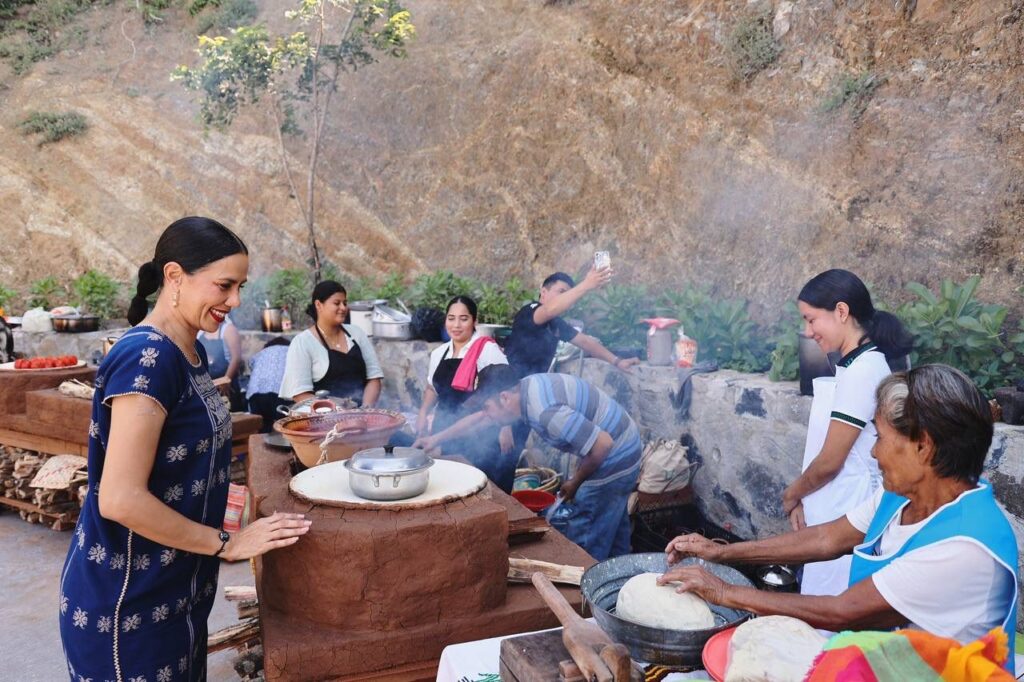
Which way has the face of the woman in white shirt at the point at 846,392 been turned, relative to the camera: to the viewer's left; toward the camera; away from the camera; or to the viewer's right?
to the viewer's left

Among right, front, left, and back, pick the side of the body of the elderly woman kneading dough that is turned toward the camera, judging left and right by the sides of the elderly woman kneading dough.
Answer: left

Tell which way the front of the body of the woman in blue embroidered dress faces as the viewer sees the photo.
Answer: to the viewer's right

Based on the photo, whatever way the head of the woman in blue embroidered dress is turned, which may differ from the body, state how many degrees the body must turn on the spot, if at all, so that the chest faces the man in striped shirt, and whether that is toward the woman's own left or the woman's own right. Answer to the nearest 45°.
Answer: approximately 45° to the woman's own left

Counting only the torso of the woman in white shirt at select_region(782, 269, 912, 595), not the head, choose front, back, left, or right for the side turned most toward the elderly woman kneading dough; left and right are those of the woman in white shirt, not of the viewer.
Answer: left

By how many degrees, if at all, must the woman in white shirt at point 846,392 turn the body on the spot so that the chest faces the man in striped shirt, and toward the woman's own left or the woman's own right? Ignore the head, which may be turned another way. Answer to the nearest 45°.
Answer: approximately 45° to the woman's own right

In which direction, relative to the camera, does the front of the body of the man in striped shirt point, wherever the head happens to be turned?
to the viewer's left
